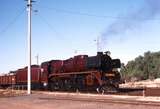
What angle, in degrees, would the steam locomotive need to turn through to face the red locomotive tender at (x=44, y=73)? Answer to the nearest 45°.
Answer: approximately 180°

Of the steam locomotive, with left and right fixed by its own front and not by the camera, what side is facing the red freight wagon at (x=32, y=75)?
back

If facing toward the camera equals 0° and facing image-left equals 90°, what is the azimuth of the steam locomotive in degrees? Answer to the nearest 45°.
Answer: approximately 315°
